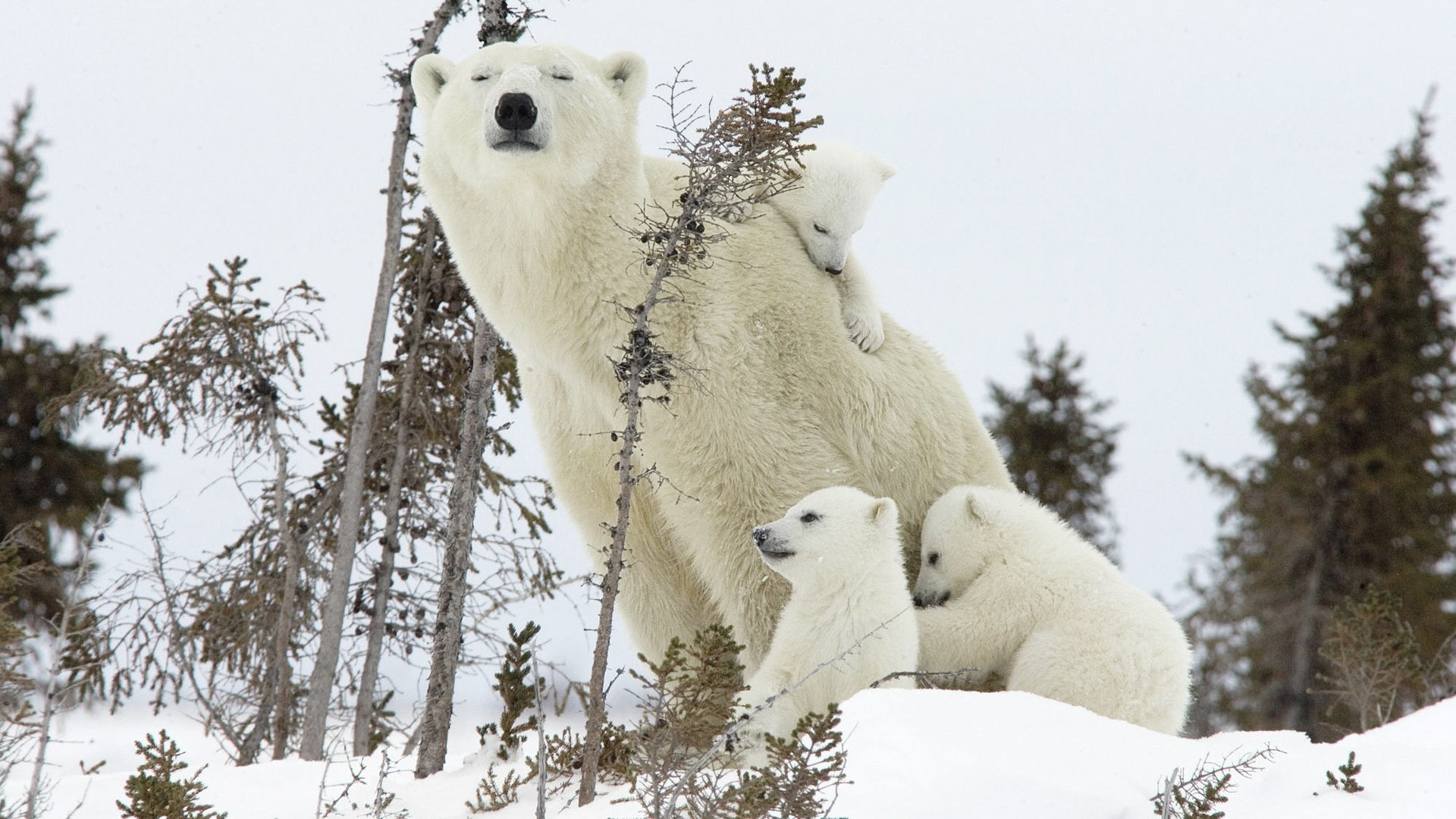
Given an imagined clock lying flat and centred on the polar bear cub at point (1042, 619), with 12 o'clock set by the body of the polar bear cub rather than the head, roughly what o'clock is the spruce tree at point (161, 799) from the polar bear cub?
The spruce tree is roughly at 11 o'clock from the polar bear cub.

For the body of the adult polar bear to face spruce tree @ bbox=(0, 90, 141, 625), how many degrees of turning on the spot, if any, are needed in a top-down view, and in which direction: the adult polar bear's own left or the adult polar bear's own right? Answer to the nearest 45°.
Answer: approximately 90° to the adult polar bear's own right

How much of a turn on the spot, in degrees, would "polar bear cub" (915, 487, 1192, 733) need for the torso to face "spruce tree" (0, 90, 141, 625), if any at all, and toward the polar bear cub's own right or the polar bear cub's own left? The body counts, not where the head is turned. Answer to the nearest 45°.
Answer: approximately 45° to the polar bear cub's own right

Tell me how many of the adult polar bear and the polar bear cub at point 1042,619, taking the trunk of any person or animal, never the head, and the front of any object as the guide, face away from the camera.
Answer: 0

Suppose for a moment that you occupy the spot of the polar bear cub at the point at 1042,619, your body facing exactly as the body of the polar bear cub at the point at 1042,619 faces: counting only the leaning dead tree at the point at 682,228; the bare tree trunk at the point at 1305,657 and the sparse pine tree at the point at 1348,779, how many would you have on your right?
1

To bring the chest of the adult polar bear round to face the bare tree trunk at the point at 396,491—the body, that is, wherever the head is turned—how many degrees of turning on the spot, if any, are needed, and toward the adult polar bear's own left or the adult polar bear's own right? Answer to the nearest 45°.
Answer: approximately 90° to the adult polar bear's own right

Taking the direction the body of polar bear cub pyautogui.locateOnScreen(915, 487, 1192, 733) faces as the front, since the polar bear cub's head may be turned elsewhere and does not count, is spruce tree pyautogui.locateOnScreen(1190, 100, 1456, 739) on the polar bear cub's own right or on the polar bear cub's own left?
on the polar bear cub's own right

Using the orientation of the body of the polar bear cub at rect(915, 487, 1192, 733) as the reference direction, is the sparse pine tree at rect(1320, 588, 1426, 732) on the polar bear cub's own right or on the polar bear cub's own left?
on the polar bear cub's own right

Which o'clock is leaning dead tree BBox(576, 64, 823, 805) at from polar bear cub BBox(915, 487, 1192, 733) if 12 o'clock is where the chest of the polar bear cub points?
The leaning dead tree is roughly at 10 o'clock from the polar bear cub.

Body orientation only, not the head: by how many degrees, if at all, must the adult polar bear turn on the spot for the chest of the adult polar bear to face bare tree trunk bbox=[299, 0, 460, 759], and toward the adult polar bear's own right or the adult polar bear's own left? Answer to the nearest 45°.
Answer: approximately 90° to the adult polar bear's own right

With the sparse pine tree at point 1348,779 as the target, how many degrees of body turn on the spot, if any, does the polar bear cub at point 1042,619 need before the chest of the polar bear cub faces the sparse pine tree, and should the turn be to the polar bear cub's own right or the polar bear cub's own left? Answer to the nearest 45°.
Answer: approximately 135° to the polar bear cub's own left

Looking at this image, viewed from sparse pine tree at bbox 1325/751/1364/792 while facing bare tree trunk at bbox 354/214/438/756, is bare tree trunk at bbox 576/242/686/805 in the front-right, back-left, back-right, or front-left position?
front-left

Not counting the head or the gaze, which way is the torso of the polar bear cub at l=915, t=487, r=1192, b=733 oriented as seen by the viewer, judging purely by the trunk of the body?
to the viewer's left
